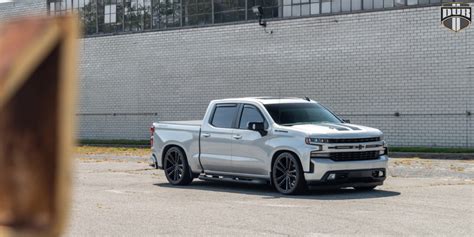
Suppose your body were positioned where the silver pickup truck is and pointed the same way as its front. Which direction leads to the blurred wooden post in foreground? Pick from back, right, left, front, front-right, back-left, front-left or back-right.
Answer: front-right

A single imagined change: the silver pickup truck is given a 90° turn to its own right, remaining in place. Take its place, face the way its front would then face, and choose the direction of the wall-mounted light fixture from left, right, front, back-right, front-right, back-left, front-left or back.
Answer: back-right

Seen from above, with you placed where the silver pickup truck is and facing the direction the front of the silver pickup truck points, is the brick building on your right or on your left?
on your left

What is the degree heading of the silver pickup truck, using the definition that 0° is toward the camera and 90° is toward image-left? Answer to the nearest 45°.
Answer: approximately 315°

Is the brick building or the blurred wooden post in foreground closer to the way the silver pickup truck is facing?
the blurred wooden post in foreground
